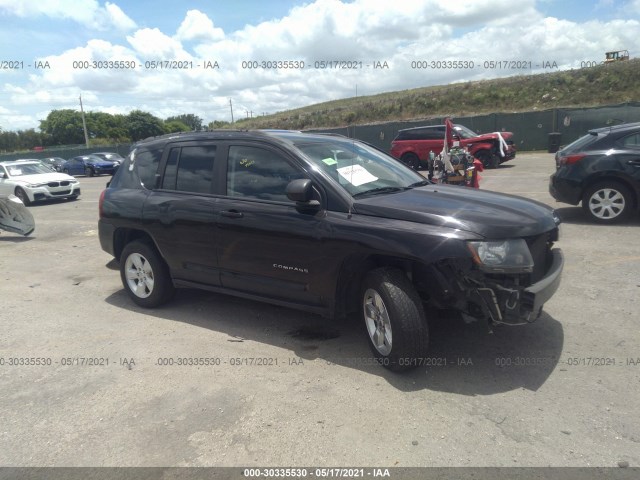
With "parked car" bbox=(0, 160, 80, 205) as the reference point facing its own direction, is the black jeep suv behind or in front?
in front

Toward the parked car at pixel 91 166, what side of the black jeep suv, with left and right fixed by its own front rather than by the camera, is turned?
back

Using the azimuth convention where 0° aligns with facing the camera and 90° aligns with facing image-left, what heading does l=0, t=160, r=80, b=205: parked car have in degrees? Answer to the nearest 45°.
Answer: approximately 315°

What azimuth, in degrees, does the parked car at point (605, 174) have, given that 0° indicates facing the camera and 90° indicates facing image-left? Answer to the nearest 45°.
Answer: approximately 270°

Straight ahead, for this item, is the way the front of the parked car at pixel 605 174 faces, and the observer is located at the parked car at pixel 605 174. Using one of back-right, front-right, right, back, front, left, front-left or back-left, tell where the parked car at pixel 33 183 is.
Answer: back

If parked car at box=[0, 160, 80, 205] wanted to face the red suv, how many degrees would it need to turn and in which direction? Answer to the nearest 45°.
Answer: approximately 45° to its left

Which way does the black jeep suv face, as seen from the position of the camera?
facing the viewer and to the right of the viewer

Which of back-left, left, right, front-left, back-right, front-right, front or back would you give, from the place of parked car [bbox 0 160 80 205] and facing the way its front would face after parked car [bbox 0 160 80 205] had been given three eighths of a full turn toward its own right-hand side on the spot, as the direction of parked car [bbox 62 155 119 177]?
right
